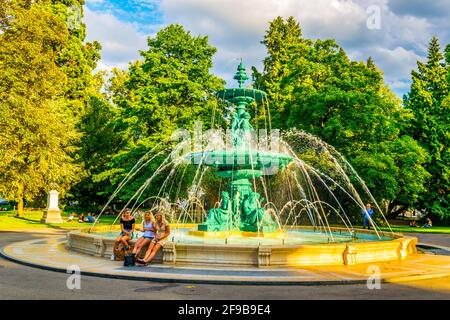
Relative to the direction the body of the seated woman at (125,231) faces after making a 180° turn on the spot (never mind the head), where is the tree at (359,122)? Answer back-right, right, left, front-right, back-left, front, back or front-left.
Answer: front

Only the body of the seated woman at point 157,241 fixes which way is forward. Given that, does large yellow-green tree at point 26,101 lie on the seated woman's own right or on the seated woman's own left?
on the seated woman's own right

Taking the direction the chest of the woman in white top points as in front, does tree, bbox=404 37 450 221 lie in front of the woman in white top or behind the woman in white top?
behind

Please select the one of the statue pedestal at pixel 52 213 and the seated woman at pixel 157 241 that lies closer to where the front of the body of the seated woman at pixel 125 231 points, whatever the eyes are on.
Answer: the seated woman

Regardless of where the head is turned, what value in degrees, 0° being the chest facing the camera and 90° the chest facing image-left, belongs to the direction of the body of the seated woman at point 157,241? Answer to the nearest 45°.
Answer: approximately 45°

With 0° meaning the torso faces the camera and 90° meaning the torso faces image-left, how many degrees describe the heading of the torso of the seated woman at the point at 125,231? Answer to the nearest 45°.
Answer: approximately 45°

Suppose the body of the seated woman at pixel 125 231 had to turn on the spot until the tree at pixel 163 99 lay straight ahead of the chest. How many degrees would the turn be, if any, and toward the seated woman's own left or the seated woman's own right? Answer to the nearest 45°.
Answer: approximately 135° to the seated woman's own right

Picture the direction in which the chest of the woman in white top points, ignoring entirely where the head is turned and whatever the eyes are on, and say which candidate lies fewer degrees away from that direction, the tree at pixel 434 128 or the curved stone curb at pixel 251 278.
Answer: the curved stone curb
